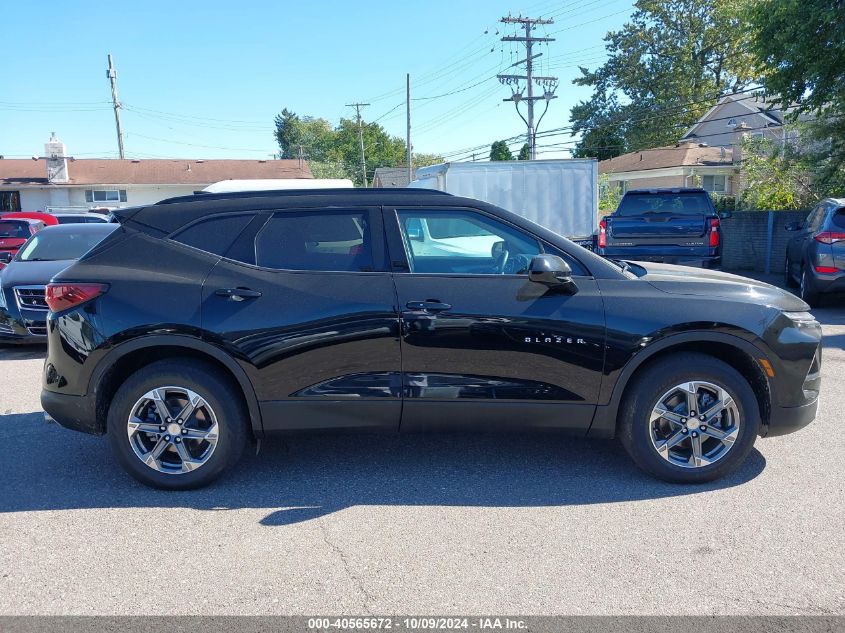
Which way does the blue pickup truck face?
away from the camera

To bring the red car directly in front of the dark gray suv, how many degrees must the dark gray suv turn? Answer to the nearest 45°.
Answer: approximately 45° to its left

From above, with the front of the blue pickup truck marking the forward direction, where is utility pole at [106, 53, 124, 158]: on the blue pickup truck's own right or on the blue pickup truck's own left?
on the blue pickup truck's own left

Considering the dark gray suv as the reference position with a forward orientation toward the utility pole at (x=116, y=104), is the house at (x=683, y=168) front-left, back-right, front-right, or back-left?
front-right

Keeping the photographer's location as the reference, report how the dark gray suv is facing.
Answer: facing away from the viewer and to the left of the viewer

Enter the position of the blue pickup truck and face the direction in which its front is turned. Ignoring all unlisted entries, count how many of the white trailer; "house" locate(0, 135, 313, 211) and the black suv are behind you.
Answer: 1

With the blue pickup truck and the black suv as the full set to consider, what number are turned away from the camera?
1

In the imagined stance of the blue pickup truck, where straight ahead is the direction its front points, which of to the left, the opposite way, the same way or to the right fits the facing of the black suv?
to the right

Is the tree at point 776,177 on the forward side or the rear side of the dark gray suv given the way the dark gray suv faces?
on the forward side

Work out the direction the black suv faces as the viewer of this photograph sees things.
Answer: facing to the right of the viewer

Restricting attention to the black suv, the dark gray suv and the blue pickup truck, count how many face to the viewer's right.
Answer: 1

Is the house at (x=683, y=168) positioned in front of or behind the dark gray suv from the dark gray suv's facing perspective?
in front

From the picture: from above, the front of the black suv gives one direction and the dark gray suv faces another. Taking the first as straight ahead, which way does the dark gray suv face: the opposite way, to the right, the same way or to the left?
to the left

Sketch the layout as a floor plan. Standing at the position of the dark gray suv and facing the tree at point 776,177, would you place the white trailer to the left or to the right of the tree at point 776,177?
left

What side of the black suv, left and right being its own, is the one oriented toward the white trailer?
left
